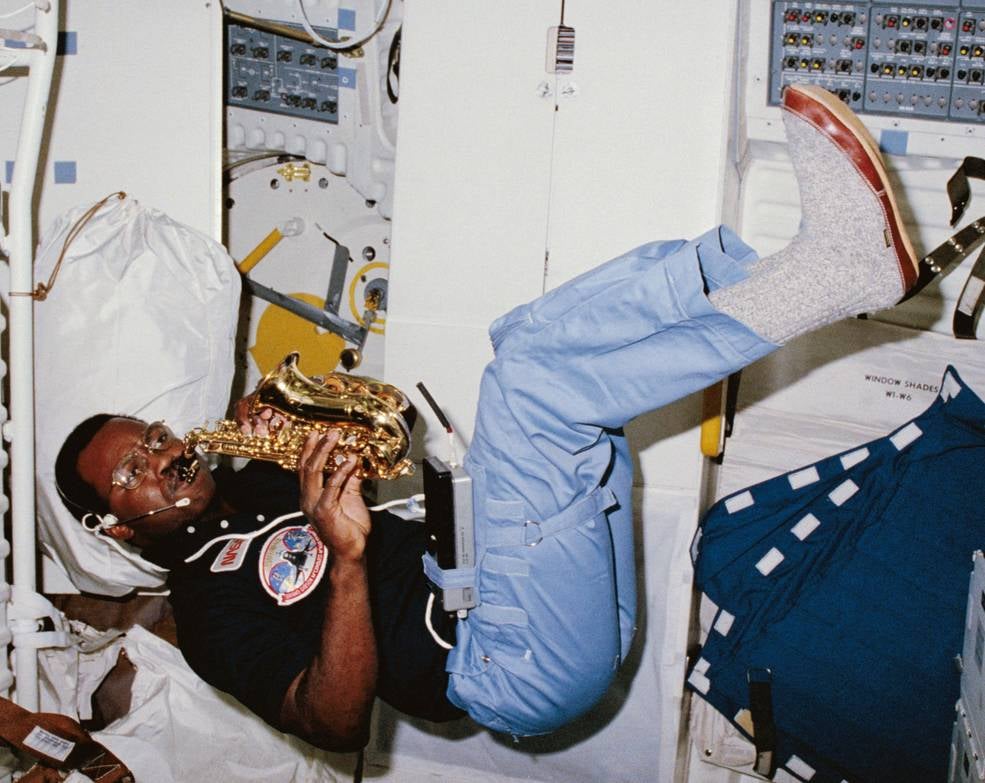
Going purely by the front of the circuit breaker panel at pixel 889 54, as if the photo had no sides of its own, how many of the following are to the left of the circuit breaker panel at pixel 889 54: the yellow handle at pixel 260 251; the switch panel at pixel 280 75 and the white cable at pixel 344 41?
0

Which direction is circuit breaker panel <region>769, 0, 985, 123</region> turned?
toward the camera

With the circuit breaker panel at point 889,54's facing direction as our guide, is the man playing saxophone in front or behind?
in front

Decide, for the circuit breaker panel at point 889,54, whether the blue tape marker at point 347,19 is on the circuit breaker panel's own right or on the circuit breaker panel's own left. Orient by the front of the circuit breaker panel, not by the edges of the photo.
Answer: on the circuit breaker panel's own right

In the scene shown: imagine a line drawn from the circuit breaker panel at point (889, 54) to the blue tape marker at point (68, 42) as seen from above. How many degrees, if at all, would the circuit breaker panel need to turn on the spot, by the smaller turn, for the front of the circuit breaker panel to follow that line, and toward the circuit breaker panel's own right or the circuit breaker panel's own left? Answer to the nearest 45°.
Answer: approximately 90° to the circuit breaker panel's own right

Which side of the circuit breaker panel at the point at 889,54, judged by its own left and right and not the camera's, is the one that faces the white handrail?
right

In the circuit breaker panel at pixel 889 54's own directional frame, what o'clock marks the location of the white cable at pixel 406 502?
The white cable is roughly at 2 o'clock from the circuit breaker panel.

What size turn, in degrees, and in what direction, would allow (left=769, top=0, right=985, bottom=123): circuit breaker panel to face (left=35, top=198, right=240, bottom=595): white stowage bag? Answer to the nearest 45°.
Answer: approximately 90° to its right

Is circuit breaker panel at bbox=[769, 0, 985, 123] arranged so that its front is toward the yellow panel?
no
